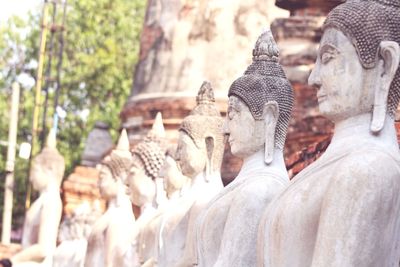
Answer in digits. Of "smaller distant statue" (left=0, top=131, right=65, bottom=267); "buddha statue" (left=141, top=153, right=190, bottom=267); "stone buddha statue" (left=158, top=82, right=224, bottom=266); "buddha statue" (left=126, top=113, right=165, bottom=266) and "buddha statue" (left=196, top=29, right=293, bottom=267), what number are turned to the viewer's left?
5

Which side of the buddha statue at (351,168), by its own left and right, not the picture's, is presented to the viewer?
left

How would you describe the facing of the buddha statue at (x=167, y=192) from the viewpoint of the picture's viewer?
facing to the left of the viewer

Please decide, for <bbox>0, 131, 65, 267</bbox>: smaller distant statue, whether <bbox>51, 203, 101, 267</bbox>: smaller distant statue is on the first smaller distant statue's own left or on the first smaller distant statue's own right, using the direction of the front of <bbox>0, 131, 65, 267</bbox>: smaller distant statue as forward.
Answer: on the first smaller distant statue's own left

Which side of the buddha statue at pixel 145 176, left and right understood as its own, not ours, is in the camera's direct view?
left

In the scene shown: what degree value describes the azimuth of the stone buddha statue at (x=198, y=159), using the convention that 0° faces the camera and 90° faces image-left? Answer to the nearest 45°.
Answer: approximately 90°

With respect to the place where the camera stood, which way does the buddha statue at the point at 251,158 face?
facing to the left of the viewer

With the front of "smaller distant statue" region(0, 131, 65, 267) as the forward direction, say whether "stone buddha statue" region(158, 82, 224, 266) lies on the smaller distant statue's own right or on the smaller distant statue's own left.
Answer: on the smaller distant statue's own left
